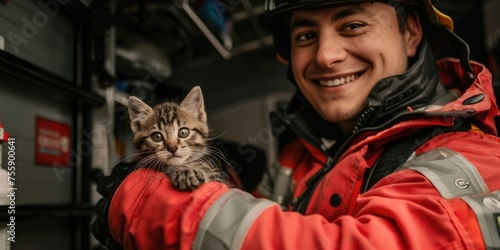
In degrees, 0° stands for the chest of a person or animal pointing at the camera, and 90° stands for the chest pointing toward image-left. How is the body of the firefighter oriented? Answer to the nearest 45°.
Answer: approximately 45°

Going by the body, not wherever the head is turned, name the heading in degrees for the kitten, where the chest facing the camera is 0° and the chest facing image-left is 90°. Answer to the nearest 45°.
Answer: approximately 0°

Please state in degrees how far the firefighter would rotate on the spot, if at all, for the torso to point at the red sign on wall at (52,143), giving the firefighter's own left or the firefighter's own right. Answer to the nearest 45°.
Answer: approximately 45° to the firefighter's own right

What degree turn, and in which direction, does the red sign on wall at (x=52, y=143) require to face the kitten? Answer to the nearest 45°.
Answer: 0° — it already faces it

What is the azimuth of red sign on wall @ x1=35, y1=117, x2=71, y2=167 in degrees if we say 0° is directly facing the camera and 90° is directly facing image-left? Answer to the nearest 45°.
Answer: approximately 315°
